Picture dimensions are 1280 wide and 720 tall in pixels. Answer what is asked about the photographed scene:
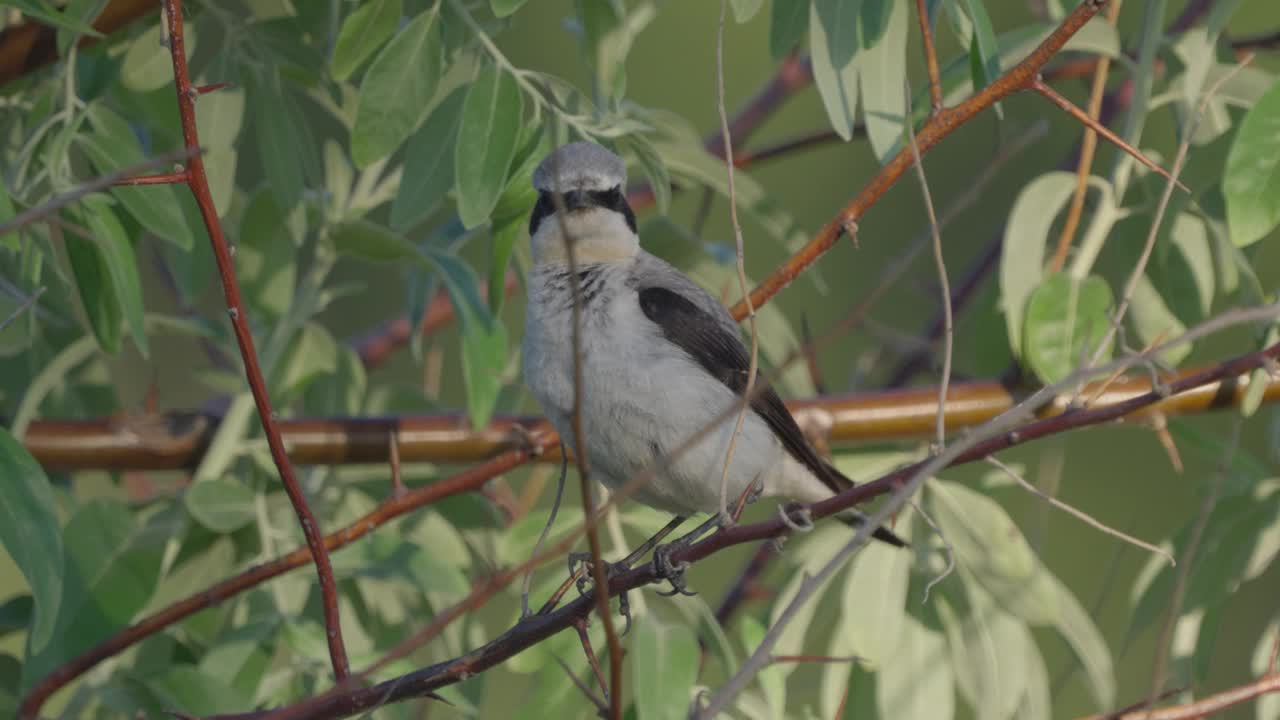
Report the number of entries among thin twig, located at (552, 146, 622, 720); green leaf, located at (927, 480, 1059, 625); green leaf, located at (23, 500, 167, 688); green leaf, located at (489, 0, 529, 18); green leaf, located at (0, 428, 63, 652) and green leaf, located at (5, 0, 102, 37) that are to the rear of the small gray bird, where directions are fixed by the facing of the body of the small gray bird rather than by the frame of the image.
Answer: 1

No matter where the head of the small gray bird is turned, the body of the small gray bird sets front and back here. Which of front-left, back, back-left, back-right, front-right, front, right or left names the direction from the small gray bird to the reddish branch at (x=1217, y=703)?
left

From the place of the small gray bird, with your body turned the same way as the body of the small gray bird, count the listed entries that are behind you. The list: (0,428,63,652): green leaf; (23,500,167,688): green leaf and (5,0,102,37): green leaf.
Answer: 0

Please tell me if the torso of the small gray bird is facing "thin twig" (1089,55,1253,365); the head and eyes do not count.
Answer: no

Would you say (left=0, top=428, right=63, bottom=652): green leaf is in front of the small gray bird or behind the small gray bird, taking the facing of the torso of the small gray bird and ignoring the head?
in front

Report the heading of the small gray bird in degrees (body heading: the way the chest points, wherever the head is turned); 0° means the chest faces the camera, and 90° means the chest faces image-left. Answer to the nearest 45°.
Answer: approximately 45°

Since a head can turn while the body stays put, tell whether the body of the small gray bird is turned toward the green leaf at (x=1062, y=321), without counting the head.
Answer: no

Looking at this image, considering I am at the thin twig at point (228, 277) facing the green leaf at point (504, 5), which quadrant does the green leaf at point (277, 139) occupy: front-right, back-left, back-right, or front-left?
front-left
